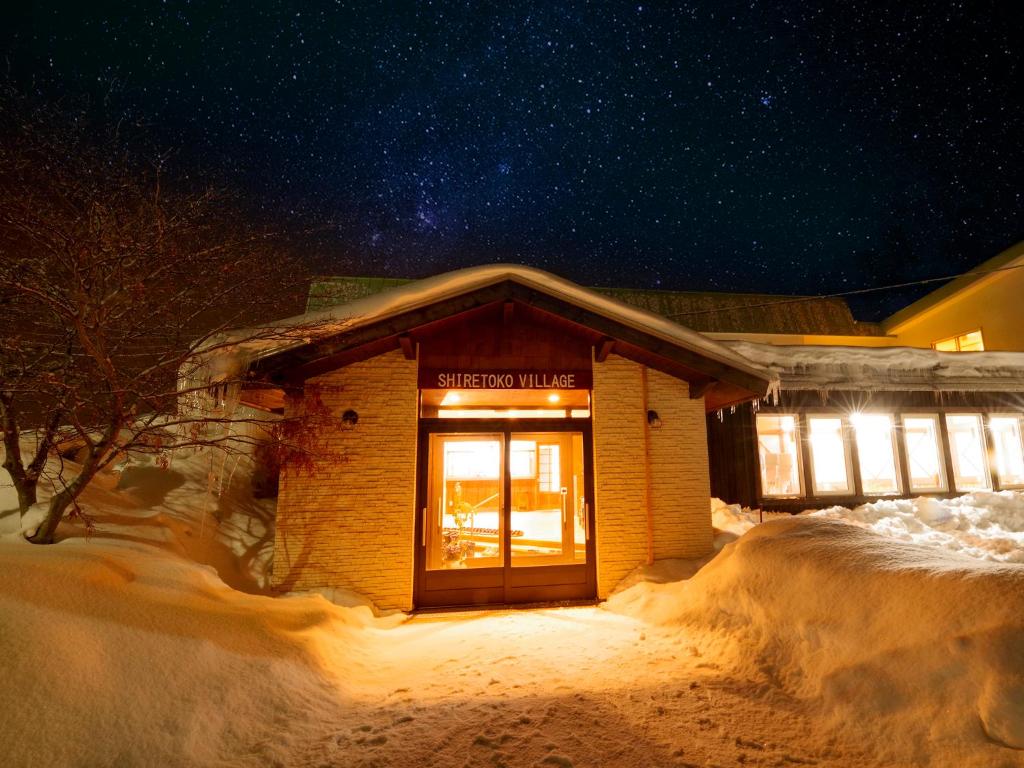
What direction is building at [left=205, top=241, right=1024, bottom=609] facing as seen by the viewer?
toward the camera

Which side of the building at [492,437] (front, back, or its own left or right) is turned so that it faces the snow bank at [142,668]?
front

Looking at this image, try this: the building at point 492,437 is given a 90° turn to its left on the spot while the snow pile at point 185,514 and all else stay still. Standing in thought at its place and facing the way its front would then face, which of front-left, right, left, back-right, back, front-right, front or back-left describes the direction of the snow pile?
back
